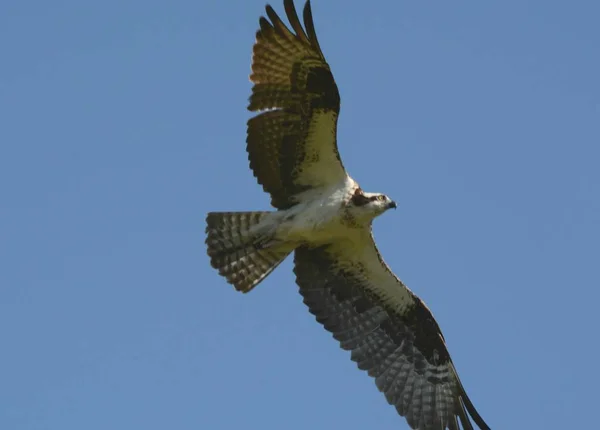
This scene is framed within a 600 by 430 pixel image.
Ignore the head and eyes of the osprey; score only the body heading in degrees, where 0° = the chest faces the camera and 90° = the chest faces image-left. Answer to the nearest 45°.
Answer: approximately 270°
